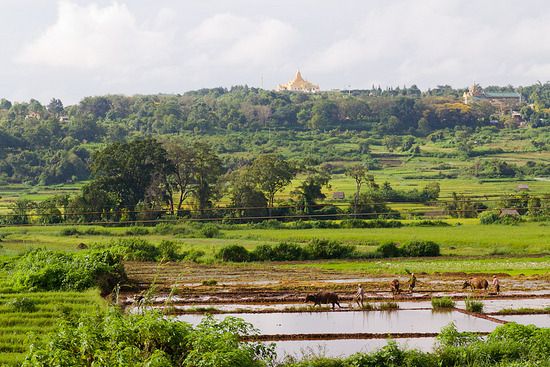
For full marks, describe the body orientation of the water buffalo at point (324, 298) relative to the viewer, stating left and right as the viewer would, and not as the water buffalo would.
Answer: facing to the left of the viewer

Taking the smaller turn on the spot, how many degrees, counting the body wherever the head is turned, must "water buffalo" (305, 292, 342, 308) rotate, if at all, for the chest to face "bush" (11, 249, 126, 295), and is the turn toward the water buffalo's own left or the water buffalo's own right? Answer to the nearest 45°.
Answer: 0° — it already faces it

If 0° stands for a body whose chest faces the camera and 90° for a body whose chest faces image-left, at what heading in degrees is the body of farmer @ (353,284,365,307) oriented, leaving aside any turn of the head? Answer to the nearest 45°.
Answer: approximately 90°

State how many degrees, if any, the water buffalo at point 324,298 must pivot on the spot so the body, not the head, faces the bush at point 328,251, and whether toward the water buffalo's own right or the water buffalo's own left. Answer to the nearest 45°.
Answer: approximately 90° to the water buffalo's own right

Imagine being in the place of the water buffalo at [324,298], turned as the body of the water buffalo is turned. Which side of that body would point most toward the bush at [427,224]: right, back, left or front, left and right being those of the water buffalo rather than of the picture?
right

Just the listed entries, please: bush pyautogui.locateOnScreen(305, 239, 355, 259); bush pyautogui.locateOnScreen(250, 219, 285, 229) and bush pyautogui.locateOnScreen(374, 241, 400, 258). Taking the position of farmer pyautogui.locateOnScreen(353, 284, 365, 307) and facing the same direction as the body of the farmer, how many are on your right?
3

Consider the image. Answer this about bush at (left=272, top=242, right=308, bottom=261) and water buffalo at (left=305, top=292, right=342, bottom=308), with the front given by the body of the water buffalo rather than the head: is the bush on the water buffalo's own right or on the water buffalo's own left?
on the water buffalo's own right

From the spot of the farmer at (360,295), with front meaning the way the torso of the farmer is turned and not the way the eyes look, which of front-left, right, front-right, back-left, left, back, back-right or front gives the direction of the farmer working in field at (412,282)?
back-right

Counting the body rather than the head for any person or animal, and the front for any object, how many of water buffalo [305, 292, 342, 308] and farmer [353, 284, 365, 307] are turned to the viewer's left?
2

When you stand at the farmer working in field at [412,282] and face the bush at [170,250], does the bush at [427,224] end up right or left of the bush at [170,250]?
right
